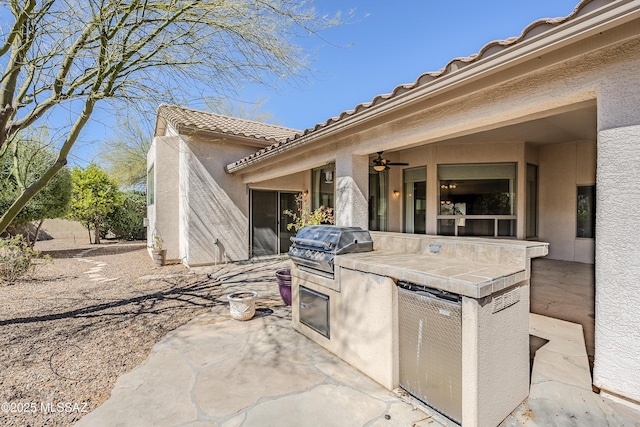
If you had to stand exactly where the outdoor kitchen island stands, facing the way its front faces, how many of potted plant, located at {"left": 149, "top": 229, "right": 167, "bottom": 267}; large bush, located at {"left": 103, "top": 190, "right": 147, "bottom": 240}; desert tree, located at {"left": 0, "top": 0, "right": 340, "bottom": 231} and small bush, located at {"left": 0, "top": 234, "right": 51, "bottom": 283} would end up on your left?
0

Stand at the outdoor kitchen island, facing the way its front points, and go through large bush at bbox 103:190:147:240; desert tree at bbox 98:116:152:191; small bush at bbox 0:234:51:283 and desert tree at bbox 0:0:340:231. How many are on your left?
0

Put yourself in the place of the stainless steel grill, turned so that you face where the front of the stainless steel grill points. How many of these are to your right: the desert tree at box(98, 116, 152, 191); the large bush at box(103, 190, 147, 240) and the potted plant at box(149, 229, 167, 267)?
3

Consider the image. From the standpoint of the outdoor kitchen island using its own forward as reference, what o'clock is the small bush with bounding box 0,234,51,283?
The small bush is roughly at 2 o'clock from the outdoor kitchen island.

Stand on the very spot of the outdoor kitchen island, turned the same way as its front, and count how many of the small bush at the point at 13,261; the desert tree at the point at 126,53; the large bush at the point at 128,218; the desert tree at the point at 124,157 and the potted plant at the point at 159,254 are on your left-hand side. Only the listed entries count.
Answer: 0

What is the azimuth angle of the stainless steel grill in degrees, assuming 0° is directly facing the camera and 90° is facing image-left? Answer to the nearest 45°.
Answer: approximately 45°

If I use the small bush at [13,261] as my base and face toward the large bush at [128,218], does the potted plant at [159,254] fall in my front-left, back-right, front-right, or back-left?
front-right

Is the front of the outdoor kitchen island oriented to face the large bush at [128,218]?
no

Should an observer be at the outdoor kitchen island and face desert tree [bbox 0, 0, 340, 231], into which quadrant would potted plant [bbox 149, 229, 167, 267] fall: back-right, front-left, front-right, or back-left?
front-right

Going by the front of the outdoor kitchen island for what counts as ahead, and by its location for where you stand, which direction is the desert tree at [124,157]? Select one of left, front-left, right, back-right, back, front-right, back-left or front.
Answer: right

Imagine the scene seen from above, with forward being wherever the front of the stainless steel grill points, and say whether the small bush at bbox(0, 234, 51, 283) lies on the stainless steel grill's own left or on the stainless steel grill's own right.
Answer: on the stainless steel grill's own right

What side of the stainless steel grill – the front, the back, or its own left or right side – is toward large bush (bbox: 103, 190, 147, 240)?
right

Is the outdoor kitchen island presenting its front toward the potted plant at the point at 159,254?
no

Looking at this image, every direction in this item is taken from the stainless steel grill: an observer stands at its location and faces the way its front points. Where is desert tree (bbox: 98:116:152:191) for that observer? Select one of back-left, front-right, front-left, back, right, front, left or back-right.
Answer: right

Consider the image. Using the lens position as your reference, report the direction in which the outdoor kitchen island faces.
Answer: facing the viewer and to the left of the viewer
